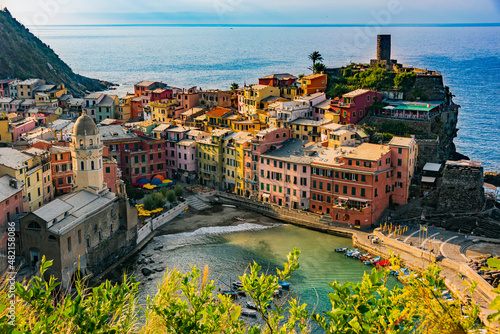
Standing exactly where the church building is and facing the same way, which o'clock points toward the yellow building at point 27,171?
The yellow building is roughly at 3 o'clock from the church building.

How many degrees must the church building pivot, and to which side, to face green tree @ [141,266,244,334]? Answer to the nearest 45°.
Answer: approximately 45° to its left

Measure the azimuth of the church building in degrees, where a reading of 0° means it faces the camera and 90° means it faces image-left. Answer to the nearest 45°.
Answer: approximately 45°

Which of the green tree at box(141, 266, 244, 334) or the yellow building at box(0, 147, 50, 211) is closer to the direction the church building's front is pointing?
the green tree

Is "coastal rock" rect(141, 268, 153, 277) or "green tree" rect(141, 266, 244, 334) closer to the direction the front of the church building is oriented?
the green tree

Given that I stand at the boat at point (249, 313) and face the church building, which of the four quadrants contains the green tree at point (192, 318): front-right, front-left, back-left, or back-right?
back-left

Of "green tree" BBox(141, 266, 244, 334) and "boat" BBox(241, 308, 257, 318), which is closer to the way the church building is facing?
the green tree
